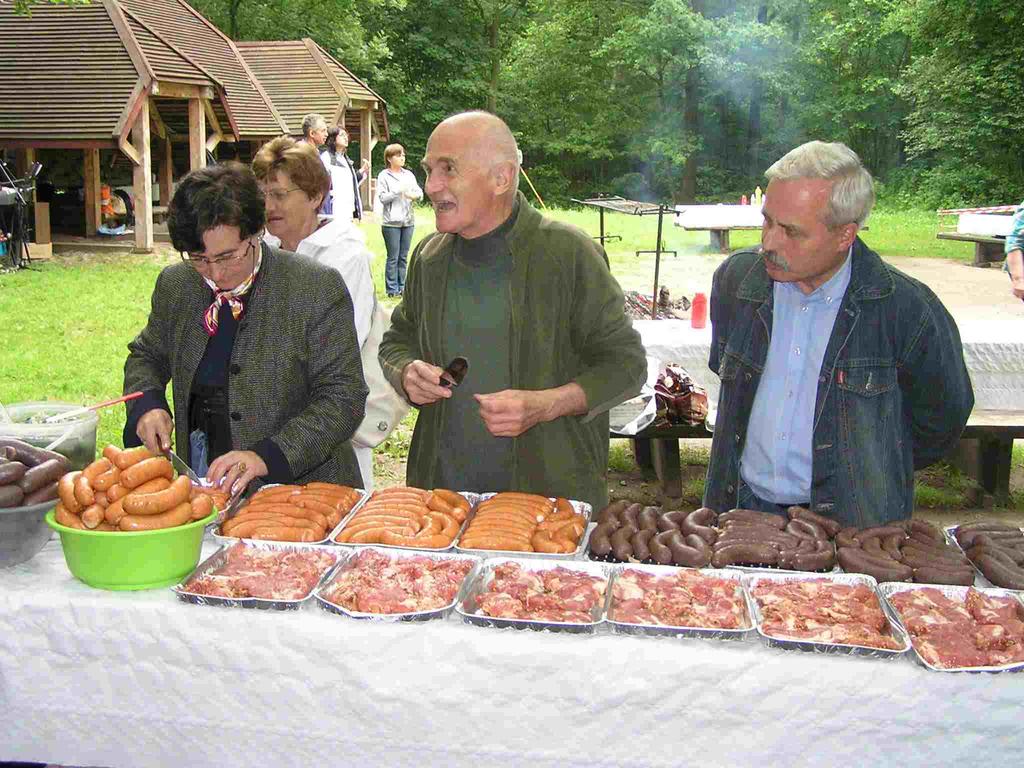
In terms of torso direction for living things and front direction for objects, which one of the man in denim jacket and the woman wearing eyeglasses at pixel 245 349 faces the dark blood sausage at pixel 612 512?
the man in denim jacket

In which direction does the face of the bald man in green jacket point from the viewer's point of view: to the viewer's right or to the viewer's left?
to the viewer's left

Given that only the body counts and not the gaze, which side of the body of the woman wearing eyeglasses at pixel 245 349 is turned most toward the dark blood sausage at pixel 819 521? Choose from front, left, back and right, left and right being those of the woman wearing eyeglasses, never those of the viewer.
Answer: left

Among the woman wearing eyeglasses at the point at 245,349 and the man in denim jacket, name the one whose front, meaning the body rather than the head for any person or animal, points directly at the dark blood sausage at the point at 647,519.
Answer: the man in denim jacket

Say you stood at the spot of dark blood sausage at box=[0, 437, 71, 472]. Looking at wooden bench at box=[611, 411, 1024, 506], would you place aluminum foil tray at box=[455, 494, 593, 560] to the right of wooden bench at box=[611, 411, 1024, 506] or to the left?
right

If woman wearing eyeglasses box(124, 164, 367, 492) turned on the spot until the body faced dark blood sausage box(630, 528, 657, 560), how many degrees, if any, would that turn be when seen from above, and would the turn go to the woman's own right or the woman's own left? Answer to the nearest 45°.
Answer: approximately 90° to the woman's own left

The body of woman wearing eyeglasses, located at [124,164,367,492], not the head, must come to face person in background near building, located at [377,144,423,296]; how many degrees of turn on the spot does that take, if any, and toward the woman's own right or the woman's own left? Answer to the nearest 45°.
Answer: approximately 135° to the woman's own right
